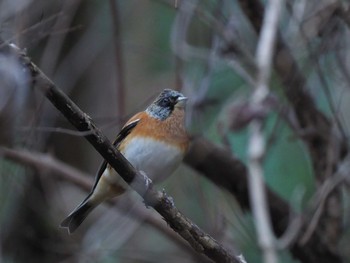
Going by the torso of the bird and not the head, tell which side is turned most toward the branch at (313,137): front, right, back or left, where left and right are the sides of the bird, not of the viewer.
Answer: left

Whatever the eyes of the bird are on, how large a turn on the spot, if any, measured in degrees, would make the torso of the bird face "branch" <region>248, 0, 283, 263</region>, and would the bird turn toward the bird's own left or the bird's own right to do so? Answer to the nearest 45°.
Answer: approximately 90° to the bird's own left
